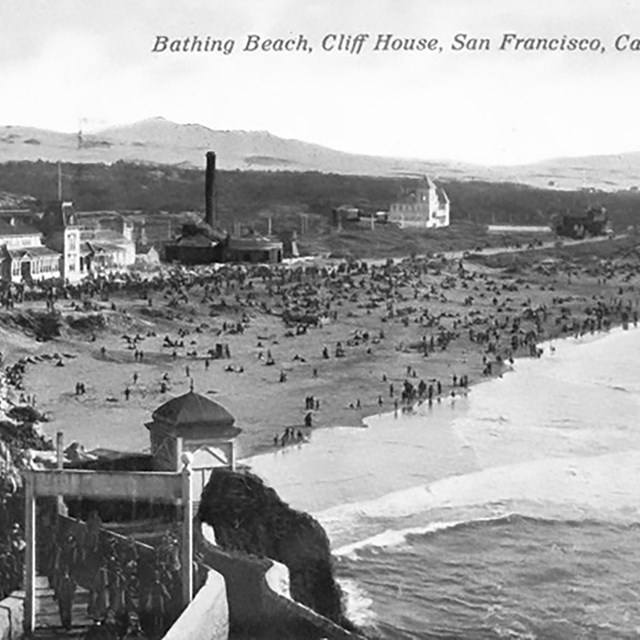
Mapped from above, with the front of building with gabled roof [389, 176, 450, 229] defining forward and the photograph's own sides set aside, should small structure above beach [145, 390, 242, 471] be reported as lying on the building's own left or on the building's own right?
on the building's own right

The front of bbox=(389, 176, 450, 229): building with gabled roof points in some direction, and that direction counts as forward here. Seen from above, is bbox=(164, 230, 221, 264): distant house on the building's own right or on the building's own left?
on the building's own right

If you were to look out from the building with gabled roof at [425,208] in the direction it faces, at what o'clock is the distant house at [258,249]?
The distant house is roughly at 4 o'clock from the building with gabled roof.

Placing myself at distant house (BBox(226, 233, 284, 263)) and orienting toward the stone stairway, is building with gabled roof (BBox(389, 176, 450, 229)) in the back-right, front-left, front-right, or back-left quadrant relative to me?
back-left

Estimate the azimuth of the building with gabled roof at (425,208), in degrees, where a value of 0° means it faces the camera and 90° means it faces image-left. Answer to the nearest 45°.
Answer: approximately 315°

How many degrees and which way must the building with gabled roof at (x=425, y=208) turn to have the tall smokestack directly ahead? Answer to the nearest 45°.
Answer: approximately 135° to its right
